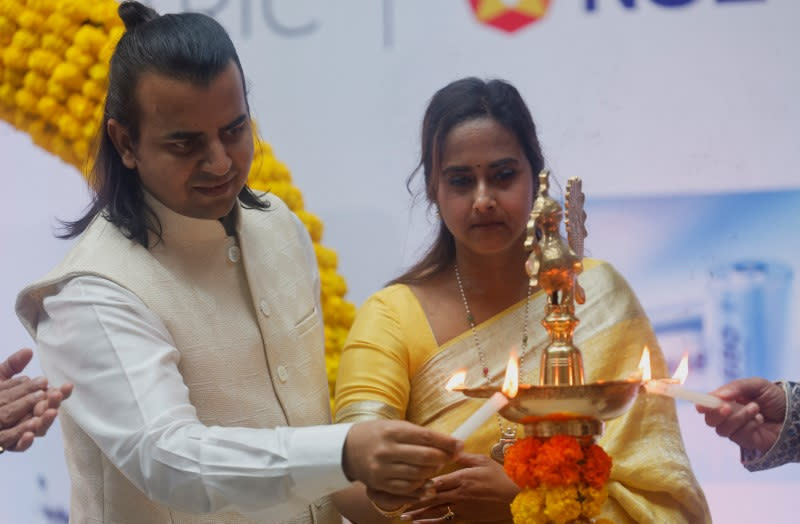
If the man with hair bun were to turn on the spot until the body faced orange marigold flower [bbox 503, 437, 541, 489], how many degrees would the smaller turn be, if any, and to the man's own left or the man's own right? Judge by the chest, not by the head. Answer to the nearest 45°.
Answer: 0° — they already face it

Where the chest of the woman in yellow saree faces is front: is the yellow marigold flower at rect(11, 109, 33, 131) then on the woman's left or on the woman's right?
on the woman's right

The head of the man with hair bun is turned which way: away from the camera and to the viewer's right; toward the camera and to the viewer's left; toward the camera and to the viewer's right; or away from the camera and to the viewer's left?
toward the camera and to the viewer's right

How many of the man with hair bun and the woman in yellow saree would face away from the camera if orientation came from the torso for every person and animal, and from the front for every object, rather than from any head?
0

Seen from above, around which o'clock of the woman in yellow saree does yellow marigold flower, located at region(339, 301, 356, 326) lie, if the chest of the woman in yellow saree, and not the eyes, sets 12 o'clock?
The yellow marigold flower is roughly at 5 o'clock from the woman in yellow saree.

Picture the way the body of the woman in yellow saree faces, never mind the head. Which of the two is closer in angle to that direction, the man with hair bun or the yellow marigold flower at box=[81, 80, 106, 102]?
the man with hair bun

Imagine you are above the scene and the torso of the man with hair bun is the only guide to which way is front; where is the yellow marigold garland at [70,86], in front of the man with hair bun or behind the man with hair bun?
behind

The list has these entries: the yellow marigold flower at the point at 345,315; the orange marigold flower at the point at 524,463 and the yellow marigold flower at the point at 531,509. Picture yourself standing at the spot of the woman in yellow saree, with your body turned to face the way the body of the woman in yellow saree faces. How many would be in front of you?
2

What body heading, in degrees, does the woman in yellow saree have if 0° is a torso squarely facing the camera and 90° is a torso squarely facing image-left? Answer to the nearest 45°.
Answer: approximately 0°

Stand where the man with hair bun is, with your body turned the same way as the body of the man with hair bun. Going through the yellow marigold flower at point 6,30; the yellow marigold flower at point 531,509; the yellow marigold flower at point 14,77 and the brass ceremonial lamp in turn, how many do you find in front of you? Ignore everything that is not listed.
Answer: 2

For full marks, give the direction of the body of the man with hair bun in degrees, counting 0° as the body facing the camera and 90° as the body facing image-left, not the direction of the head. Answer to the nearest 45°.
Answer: approximately 315°

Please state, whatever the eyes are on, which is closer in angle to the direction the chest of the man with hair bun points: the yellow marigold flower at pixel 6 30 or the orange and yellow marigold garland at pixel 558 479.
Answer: the orange and yellow marigold garland

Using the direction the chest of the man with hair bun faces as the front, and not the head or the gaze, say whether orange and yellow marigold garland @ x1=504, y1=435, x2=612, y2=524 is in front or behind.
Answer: in front

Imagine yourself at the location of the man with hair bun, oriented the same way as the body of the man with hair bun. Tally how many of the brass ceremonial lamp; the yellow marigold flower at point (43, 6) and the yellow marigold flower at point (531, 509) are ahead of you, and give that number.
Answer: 2
